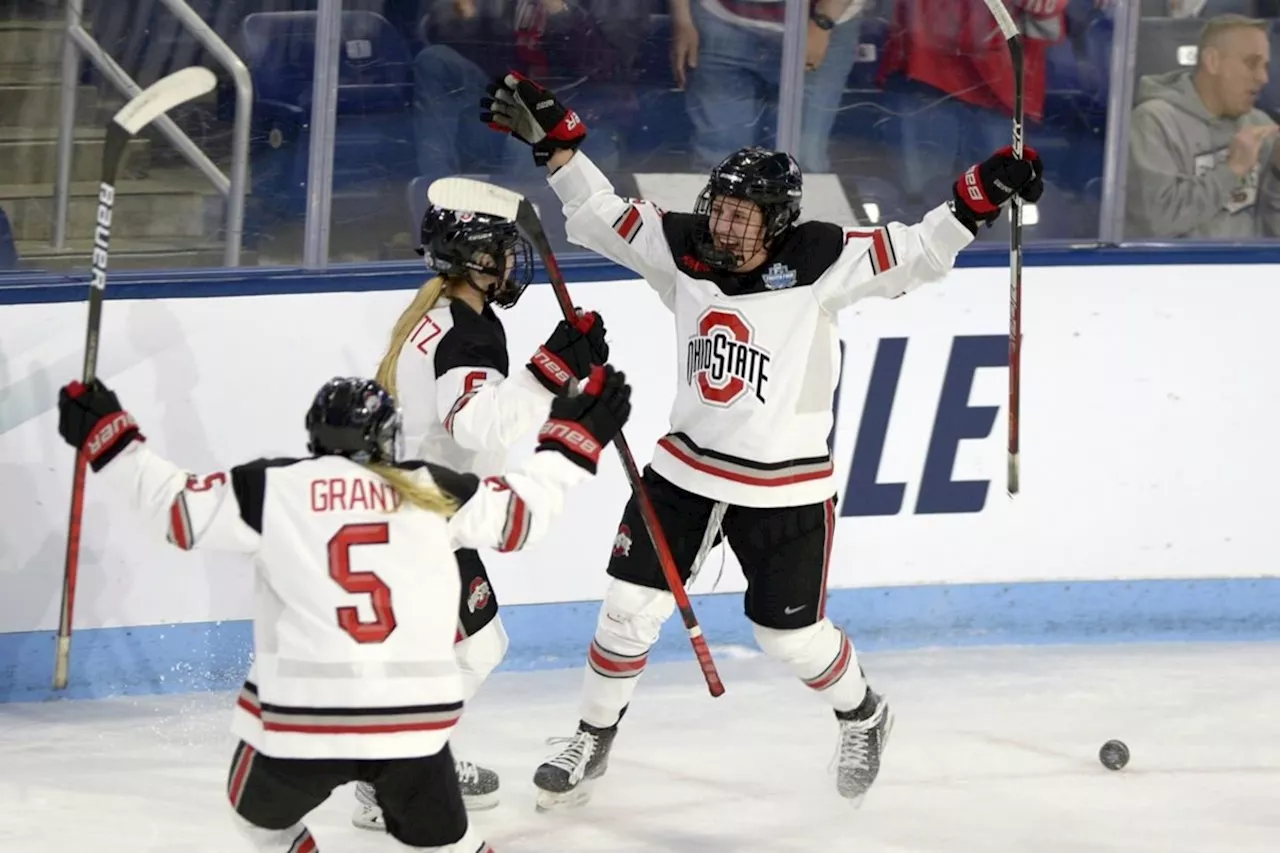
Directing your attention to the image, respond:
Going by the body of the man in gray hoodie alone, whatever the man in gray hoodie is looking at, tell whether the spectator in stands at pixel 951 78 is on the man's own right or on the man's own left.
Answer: on the man's own right

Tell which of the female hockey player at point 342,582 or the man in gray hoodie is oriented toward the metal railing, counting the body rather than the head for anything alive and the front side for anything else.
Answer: the female hockey player

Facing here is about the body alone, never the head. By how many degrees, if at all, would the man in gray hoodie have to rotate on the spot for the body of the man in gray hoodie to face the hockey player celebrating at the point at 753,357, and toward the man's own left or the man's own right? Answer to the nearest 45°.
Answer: approximately 45° to the man's own right

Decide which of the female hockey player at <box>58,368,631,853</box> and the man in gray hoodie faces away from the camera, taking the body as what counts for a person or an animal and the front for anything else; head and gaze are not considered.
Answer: the female hockey player

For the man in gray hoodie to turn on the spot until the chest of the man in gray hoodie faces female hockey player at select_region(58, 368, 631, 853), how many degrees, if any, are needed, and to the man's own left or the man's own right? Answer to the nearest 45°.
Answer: approximately 45° to the man's own right

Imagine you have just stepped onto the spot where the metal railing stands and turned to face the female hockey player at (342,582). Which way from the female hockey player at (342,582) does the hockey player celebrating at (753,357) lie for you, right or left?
left

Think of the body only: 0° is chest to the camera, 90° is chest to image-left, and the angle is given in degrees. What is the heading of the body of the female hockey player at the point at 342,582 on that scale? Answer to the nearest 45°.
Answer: approximately 180°

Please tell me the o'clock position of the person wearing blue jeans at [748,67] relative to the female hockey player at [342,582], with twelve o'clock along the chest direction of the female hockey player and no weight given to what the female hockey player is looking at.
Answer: The person wearing blue jeans is roughly at 1 o'clock from the female hockey player.

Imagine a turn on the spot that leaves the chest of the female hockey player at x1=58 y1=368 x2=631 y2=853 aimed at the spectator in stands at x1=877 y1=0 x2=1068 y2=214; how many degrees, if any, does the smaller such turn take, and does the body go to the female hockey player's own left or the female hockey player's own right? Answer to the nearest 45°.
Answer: approximately 45° to the female hockey player's own right

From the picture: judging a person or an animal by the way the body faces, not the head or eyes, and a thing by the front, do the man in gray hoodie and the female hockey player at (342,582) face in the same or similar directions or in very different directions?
very different directions

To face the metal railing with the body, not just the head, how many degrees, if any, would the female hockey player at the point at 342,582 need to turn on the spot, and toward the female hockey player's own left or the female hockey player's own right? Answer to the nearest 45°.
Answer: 0° — they already face it

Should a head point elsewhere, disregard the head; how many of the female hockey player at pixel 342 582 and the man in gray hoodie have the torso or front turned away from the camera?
1
